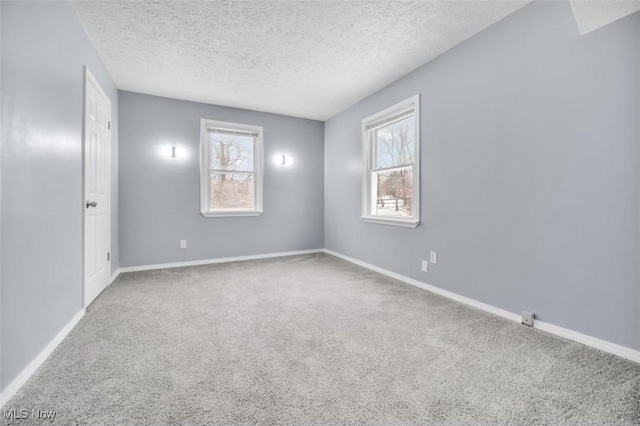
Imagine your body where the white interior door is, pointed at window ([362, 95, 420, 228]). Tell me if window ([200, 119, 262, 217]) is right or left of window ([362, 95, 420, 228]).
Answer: left

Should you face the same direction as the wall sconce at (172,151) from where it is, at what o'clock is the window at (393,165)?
The window is roughly at 10 o'clock from the wall sconce.

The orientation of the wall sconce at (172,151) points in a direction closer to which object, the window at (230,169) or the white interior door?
the white interior door

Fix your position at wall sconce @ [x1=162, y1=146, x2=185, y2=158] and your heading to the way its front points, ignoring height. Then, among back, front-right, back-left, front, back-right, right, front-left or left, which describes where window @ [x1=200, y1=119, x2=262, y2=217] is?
left

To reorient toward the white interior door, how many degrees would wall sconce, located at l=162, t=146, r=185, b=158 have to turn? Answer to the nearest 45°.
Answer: approximately 45° to its right

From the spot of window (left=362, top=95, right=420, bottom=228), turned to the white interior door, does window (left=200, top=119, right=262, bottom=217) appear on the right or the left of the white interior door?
right

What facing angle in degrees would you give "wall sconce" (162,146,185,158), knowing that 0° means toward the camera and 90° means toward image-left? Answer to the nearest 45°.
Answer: approximately 0°
